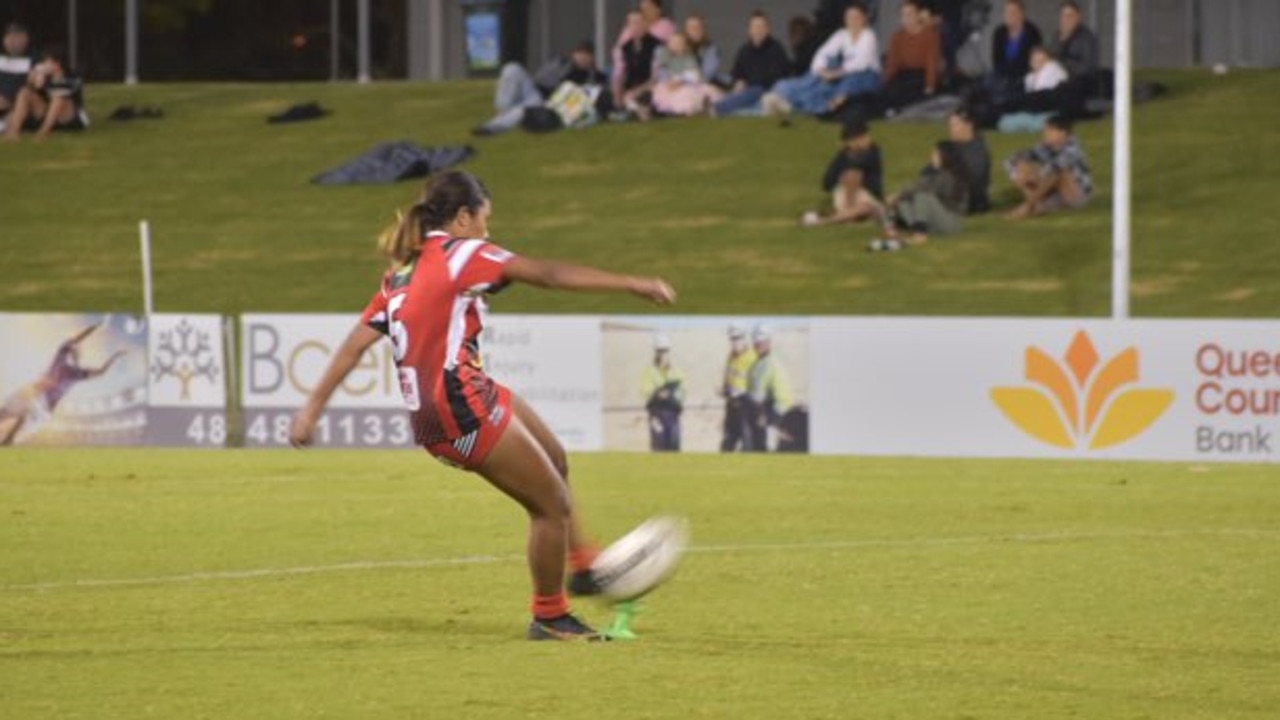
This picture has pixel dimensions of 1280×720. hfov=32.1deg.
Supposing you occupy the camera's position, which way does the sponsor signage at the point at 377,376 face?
facing the viewer

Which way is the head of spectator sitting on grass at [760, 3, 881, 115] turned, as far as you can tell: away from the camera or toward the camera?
toward the camera

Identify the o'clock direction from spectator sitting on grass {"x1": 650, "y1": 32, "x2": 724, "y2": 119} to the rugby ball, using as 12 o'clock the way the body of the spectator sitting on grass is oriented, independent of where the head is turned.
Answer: The rugby ball is roughly at 12 o'clock from the spectator sitting on grass.

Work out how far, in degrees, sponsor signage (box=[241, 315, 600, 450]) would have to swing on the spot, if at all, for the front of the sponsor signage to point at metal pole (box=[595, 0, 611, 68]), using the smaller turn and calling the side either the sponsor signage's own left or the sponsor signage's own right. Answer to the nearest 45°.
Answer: approximately 180°

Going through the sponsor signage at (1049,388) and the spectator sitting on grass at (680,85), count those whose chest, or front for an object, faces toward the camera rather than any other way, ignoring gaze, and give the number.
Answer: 2

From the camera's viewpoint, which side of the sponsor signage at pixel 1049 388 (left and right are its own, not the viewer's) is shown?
front

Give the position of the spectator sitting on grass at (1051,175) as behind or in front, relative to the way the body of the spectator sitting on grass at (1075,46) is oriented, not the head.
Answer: in front

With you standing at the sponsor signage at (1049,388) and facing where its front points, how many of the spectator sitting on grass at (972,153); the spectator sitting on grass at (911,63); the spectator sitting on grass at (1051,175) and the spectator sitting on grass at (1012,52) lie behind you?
4

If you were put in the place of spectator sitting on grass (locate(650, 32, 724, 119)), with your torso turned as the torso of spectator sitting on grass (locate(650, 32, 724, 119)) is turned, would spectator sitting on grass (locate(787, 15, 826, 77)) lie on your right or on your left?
on your left

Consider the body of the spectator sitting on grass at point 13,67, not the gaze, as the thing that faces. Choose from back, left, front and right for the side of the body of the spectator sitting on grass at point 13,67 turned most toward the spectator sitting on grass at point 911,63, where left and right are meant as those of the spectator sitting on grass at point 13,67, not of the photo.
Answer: left

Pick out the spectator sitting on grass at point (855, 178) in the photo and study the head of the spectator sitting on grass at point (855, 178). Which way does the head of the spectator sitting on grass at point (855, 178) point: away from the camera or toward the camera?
toward the camera

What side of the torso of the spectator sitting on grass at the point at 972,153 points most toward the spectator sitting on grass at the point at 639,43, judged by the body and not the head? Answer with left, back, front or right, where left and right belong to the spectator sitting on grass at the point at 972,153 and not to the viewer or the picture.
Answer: right

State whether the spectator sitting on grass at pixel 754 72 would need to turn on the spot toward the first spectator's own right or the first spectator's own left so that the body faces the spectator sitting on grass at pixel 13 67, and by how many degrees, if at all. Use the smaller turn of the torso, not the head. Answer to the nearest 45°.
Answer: approximately 45° to the first spectator's own right

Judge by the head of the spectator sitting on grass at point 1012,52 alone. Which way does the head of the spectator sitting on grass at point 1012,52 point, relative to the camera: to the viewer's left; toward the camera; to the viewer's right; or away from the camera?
toward the camera

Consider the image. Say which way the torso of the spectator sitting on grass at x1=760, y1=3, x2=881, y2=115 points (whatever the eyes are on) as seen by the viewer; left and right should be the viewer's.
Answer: facing the viewer and to the left of the viewer

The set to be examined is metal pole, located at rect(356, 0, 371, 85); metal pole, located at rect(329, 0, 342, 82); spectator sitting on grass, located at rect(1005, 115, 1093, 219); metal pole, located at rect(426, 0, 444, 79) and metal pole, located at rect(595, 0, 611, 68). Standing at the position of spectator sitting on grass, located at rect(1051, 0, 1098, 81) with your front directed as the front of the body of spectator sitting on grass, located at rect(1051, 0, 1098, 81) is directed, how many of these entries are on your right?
4

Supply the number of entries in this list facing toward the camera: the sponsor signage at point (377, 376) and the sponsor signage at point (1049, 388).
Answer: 2

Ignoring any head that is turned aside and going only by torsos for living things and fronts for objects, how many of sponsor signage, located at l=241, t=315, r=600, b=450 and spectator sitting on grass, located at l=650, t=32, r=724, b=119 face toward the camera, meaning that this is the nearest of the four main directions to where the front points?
2

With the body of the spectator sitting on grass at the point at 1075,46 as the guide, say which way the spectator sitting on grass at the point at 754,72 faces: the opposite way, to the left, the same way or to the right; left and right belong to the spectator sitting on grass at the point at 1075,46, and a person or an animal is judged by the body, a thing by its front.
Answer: the same way
